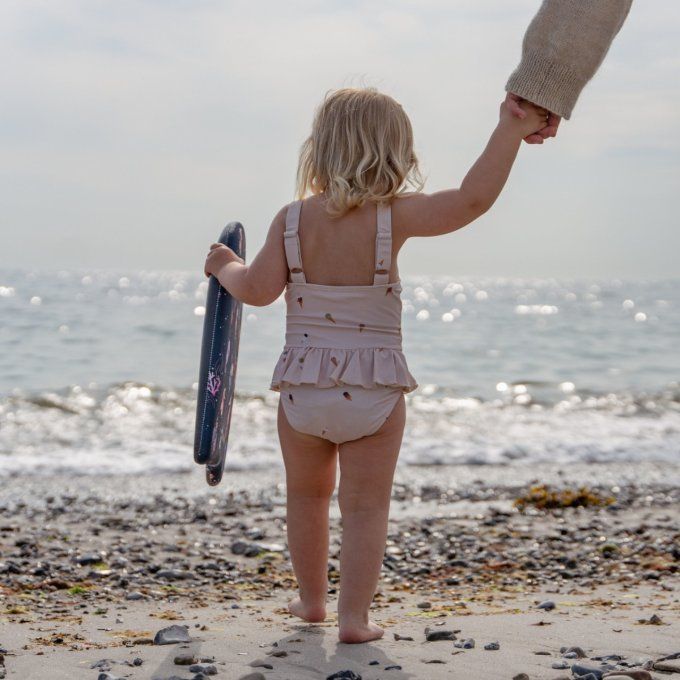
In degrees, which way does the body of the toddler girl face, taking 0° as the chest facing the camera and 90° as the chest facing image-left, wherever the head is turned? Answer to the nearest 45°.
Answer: approximately 180°

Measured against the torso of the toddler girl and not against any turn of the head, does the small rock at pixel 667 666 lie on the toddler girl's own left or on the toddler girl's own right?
on the toddler girl's own right

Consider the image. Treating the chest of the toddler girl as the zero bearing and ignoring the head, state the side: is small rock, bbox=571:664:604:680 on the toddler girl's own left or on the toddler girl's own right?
on the toddler girl's own right

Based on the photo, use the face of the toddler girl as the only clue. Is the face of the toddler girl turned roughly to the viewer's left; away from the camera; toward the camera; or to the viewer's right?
away from the camera
